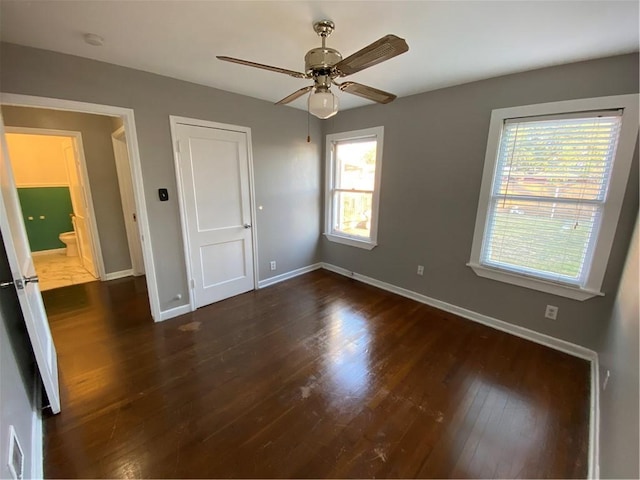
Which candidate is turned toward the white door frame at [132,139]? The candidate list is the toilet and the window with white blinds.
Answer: the window with white blinds

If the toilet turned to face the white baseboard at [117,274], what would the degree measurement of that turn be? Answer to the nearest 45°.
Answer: approximately 90° to its left

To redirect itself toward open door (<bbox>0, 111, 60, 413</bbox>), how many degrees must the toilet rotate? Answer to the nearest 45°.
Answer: approximately 90° to its left

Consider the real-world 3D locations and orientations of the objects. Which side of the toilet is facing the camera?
left

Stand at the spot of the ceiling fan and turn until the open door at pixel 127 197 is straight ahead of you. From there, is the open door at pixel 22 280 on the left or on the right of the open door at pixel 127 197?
left

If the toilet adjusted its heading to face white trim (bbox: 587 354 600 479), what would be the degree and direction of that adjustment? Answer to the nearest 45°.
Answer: approximately 90° to its left

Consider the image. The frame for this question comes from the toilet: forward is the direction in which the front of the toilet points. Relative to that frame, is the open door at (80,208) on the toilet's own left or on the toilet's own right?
on the toilet's own left

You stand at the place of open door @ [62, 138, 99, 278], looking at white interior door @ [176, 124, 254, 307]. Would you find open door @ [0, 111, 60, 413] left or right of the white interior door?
right

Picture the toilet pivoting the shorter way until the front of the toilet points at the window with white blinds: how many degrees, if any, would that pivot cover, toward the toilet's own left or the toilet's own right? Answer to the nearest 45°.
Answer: approximately 135° to the toilet's own left
